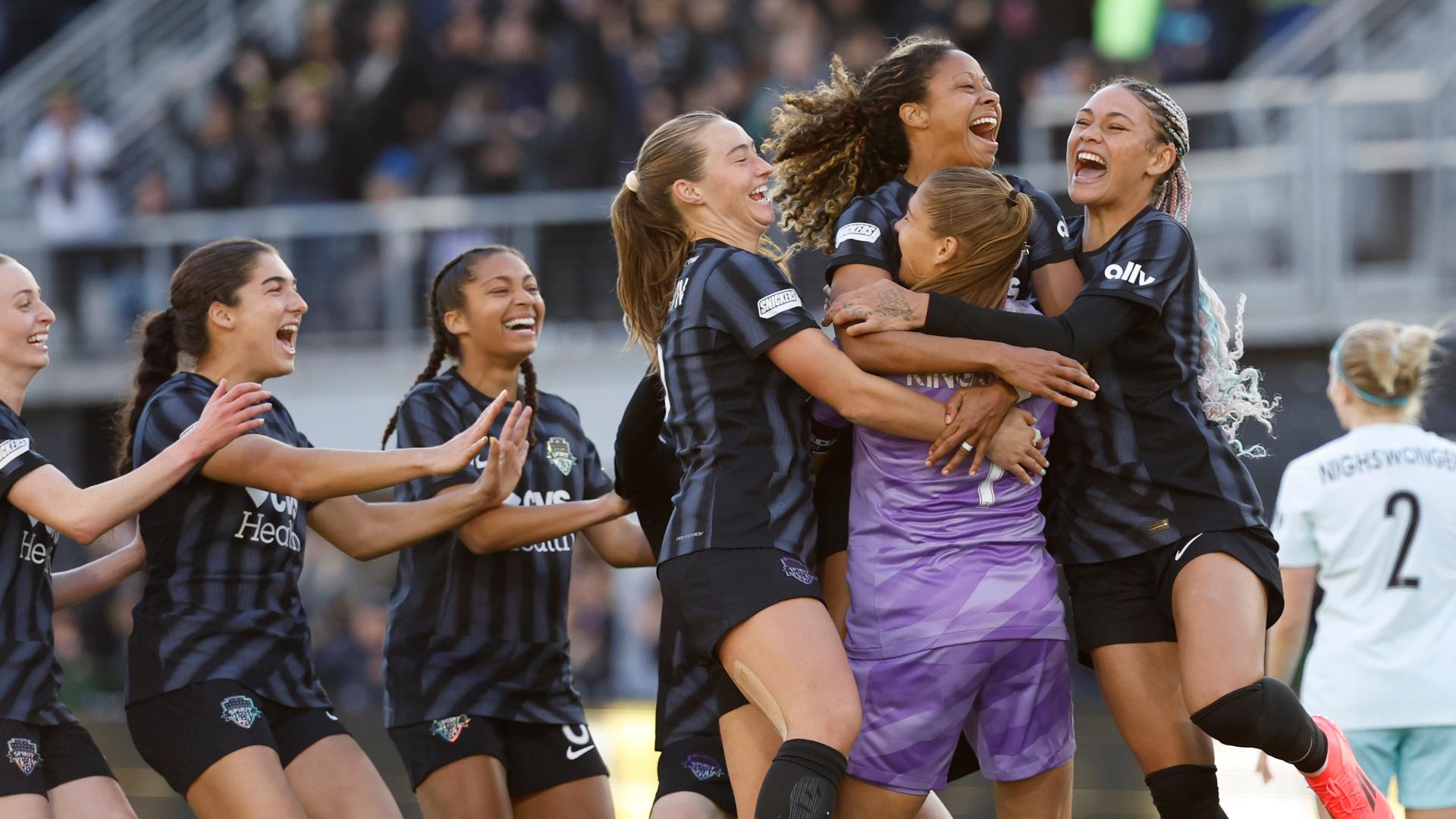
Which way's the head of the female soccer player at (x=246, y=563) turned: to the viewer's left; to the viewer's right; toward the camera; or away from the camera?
to the viewer's right

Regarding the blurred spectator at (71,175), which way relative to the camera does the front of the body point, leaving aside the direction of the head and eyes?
toward the camera

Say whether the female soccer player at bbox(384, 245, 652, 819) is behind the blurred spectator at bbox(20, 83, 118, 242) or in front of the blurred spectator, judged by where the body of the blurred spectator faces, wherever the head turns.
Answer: in front

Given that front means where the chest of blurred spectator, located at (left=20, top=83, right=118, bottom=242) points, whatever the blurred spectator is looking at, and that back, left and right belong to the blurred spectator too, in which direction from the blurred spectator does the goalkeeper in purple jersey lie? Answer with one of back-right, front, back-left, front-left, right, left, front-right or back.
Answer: front

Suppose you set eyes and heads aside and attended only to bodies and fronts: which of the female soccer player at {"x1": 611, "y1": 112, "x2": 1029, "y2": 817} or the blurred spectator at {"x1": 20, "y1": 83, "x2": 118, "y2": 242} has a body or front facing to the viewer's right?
the female soccer player

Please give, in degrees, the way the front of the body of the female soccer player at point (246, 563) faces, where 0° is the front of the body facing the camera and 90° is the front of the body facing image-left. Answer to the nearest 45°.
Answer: approximately 315°

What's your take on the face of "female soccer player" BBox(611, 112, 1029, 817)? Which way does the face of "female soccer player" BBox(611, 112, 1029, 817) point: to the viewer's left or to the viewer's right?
to the viewer's right

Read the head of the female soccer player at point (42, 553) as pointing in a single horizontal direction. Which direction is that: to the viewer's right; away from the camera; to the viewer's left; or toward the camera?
to the viewer's right

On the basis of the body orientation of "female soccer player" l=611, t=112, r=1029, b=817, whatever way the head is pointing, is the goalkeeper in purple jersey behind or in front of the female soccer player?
in front

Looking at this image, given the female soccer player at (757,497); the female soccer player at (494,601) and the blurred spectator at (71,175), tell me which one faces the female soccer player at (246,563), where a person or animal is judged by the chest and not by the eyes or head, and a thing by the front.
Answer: the blurred spectator

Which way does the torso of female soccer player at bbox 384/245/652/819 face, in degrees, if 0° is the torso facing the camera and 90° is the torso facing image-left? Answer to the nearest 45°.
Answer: approximately 315°

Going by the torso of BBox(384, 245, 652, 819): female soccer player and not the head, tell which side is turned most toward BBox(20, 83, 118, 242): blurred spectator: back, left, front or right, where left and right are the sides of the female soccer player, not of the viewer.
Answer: back

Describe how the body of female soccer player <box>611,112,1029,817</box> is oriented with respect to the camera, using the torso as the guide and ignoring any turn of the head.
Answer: to the viewer's right

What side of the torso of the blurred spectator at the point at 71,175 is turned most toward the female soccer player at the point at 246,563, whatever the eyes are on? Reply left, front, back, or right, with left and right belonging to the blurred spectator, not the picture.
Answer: front
